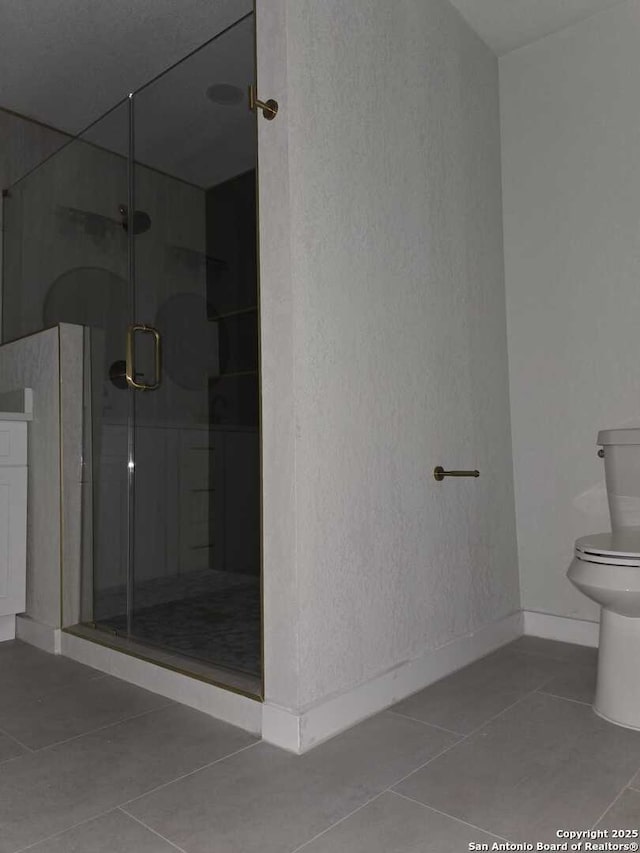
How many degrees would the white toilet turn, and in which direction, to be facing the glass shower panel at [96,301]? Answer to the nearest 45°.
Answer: approximately 45° to its right

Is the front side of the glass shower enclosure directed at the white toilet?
no

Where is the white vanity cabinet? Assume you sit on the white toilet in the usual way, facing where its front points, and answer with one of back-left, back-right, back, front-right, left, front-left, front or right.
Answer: front-right

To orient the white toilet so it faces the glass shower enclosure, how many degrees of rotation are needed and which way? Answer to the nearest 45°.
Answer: approximately 45° to its right

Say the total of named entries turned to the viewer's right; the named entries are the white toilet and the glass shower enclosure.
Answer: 0

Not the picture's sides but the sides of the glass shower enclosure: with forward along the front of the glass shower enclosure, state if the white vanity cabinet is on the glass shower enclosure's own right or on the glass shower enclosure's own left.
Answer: on the glass shower enclosure's own right

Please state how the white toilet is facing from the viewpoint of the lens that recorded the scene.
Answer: facing the viewer and to the left of the viewer
